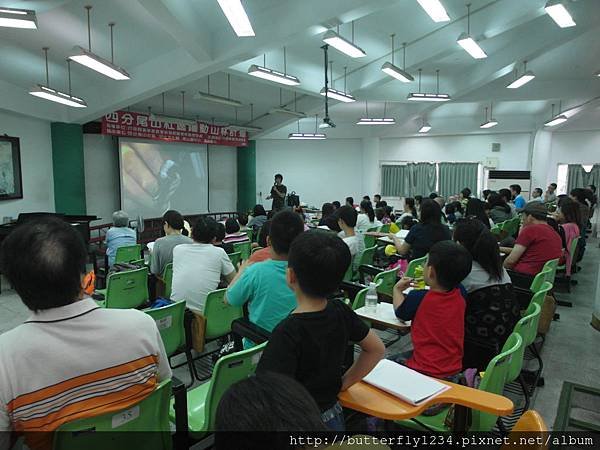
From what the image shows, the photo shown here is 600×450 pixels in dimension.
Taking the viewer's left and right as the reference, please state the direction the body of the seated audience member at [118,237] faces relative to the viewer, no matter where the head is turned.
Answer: facing away from the viewer

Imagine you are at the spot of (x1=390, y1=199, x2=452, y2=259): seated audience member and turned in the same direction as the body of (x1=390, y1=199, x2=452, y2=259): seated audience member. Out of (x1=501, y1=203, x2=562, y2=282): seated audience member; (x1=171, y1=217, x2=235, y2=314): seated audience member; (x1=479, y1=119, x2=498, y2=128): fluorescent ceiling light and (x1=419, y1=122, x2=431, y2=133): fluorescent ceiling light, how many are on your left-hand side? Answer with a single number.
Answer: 1

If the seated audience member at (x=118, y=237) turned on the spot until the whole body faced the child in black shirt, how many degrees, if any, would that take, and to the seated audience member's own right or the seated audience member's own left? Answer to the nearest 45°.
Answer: approximately 180°

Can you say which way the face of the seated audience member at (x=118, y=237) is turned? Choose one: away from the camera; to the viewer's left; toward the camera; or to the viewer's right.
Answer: away from the camera

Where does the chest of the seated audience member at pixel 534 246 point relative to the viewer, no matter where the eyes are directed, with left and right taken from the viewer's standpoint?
facing away from the viewer and to the left of the viewer

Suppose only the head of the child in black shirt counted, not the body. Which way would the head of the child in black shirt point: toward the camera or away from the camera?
away from the camera

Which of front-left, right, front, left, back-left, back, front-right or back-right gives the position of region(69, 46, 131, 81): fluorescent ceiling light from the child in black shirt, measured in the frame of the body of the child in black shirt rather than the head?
front

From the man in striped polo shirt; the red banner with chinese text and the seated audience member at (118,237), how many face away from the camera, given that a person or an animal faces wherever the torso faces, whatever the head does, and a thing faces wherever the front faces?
2

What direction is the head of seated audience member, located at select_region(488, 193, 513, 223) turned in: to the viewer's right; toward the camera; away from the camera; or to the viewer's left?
away from the camera

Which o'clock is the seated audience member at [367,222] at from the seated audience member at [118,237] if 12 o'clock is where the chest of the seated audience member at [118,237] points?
the seated audience member at [367,222] is roughly at 3 o'clock from the seated audience member at [118,237].

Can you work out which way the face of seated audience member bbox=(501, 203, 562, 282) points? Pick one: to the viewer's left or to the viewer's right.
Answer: to the viewer's left

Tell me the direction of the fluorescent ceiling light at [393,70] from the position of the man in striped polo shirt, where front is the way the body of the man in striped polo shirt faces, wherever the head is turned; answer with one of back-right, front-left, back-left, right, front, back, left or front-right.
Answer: front-right

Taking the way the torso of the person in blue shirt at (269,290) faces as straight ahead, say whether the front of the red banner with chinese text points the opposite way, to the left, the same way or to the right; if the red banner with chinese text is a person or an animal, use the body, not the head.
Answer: the opposite way

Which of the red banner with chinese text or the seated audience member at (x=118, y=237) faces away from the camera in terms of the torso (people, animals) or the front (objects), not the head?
the seated audience member

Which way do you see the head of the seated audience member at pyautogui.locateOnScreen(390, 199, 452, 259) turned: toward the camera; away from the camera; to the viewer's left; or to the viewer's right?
away from the camera
